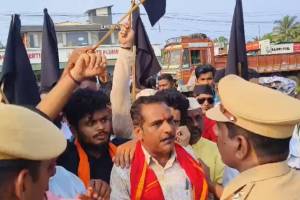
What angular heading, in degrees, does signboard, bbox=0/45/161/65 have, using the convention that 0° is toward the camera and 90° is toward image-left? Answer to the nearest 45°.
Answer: approximately 0°

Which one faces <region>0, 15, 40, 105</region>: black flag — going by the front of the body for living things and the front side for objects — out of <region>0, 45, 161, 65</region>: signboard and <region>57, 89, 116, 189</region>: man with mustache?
the signboard

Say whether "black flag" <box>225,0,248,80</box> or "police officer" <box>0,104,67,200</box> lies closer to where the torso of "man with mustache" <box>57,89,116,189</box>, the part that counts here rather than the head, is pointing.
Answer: the police officer

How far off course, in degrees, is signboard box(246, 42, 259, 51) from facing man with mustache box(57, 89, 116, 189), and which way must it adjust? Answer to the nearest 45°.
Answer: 0° — it already faces them

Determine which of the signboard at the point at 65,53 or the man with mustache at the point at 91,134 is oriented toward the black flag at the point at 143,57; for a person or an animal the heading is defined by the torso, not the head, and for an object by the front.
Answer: the signboard

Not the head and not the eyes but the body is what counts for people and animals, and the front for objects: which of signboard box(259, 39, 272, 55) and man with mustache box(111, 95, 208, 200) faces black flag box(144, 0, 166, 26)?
the signboard

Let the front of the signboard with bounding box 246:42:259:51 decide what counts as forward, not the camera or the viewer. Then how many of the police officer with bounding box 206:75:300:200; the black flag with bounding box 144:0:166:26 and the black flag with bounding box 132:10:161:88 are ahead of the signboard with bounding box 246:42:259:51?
3

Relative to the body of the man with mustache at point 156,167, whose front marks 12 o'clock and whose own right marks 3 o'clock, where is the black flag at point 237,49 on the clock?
The black flag is roughly at 8 o'clock from the man with mustache.

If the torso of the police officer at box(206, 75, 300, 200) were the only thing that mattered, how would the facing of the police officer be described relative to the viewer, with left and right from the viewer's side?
facing away from the viewer and to the left of the viewer

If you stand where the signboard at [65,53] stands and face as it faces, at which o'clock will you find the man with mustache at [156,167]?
The man with mustache is roughly at 12 o'clock from the signboard.

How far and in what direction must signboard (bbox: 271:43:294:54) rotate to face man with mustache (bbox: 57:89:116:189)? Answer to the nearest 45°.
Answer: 0° — it already faces them

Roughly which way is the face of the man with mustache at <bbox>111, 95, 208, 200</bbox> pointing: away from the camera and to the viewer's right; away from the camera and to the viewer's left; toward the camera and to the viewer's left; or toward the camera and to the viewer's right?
toward the camera and to the viewer's right

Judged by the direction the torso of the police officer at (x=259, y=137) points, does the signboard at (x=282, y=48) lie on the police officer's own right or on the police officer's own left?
on the police officer's own right

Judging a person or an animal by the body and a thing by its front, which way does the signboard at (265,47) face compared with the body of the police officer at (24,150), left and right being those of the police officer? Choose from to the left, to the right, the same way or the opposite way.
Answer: the opposite way

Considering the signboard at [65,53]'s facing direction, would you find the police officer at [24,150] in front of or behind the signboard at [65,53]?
in front

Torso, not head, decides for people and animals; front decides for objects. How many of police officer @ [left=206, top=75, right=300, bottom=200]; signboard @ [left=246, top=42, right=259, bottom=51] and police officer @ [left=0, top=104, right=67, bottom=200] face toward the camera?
1

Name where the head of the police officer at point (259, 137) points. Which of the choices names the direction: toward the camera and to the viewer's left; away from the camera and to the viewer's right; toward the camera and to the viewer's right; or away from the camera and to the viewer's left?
away from the camera and to the viewer's left
